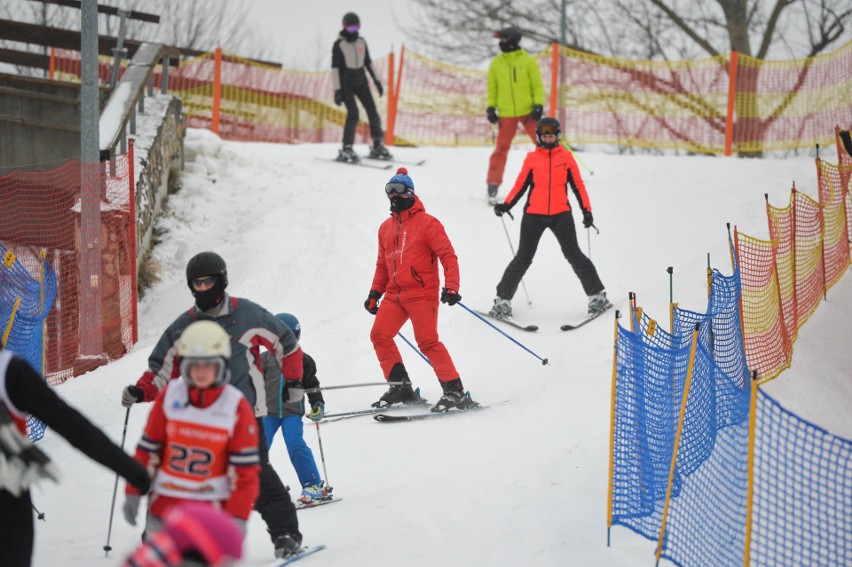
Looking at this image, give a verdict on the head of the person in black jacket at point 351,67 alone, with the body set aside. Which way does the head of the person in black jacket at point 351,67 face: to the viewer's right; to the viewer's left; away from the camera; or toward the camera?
toward the camera

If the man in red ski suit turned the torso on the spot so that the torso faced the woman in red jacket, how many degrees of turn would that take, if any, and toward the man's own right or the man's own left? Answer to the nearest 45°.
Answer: approximately 180°

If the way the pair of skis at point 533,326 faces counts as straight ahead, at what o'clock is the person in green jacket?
The person in green jacket is roughly at 6 o'clock from the pair of skis.

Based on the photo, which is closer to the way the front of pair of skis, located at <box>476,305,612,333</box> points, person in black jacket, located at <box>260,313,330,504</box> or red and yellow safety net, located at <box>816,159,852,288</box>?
the person in black jacket

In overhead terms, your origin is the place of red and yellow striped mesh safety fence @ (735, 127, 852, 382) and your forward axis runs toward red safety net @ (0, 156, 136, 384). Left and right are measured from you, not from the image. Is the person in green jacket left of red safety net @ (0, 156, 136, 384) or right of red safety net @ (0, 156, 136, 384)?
right

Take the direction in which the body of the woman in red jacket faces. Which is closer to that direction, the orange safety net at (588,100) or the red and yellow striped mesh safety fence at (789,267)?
the red and yellow striped mesh safety fence

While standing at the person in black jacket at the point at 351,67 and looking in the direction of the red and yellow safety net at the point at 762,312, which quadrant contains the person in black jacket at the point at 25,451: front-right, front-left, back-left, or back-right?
front-right

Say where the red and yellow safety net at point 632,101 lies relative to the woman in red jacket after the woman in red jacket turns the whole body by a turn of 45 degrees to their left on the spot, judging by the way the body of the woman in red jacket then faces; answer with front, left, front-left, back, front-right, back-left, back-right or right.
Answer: back-left

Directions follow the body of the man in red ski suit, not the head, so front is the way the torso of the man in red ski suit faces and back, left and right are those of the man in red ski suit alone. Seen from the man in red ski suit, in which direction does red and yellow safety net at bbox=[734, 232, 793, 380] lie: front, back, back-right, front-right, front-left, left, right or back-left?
back-left

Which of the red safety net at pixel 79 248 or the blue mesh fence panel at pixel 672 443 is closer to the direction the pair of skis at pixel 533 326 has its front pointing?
the blue mesh fence panel

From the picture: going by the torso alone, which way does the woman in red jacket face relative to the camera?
toward the camera

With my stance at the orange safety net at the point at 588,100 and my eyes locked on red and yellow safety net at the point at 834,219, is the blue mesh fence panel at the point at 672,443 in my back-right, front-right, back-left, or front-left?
front-right

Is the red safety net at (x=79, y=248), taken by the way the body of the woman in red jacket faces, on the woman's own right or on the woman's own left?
on the woman's own right

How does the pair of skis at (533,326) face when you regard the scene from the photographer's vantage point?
facing the viewer

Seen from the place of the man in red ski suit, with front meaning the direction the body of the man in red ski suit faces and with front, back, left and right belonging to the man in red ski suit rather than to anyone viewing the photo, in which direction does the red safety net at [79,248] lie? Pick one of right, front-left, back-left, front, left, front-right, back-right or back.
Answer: right

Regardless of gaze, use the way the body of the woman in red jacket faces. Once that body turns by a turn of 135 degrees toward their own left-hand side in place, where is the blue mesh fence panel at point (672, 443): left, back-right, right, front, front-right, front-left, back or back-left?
back-right

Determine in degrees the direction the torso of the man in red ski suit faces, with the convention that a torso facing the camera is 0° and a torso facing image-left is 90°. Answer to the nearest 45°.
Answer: approximately 45°

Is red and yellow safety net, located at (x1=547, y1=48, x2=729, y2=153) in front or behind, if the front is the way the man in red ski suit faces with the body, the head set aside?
behind

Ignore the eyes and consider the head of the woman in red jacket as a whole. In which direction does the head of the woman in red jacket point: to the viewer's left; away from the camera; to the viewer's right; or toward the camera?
toward the camera
